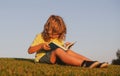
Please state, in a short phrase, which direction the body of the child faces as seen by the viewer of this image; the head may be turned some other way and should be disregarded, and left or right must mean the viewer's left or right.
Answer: facing the viewer and to the right of the viewer
